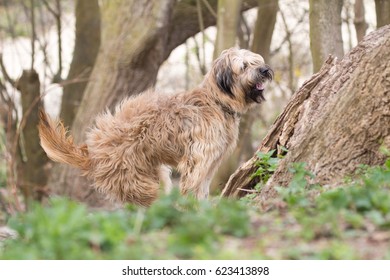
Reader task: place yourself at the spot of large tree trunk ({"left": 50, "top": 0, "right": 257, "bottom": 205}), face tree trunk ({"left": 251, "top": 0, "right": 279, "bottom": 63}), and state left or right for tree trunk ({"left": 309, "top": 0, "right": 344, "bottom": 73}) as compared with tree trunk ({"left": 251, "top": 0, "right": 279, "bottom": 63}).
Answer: right

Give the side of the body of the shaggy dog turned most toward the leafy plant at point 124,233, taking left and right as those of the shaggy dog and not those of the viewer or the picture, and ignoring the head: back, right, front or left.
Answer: right

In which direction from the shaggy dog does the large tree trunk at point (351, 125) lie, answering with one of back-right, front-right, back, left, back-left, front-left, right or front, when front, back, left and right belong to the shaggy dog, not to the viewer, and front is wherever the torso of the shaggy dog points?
front-right

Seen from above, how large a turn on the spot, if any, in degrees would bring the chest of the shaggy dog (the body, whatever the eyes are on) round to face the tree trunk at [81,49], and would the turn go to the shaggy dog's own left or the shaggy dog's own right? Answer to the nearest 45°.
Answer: approximately 90° to the shaggy dog's own left

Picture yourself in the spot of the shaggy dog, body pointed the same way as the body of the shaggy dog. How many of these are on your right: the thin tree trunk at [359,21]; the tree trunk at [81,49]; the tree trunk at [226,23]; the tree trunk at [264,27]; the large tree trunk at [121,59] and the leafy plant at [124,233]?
1

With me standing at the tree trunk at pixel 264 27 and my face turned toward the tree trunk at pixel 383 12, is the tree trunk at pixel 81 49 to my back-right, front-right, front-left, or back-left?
back-right

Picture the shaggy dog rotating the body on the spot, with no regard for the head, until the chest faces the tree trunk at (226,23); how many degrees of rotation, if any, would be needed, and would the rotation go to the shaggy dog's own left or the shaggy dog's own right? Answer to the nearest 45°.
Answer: approximately 45° to the shaggy dog's own left

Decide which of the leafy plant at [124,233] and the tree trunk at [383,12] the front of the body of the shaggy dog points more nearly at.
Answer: the tree trunk

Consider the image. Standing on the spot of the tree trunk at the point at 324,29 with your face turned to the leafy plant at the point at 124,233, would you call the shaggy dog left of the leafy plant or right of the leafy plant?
right

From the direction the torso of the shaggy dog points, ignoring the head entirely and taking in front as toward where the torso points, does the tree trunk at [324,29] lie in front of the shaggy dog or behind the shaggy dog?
in front

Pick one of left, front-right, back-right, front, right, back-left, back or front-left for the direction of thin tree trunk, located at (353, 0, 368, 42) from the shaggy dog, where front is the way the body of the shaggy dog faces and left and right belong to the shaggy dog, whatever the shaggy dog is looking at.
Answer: front-left

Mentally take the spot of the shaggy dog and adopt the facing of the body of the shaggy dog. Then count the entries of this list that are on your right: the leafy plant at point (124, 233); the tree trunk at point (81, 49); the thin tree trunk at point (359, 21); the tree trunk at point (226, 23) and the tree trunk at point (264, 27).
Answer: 1

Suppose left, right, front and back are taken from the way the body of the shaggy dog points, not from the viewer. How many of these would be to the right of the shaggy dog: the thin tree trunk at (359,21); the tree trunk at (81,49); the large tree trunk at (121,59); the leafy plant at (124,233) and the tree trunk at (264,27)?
1

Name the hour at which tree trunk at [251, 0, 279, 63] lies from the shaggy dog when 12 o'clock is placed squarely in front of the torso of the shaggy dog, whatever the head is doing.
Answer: The tree trunk is roughly at 10 o'clock from the shaggy dog.

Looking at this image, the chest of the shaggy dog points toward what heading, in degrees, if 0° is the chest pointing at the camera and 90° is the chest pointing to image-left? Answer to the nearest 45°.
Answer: approximately 270°

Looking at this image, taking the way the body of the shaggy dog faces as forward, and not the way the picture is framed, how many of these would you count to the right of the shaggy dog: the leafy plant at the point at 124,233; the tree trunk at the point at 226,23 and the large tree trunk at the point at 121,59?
1
